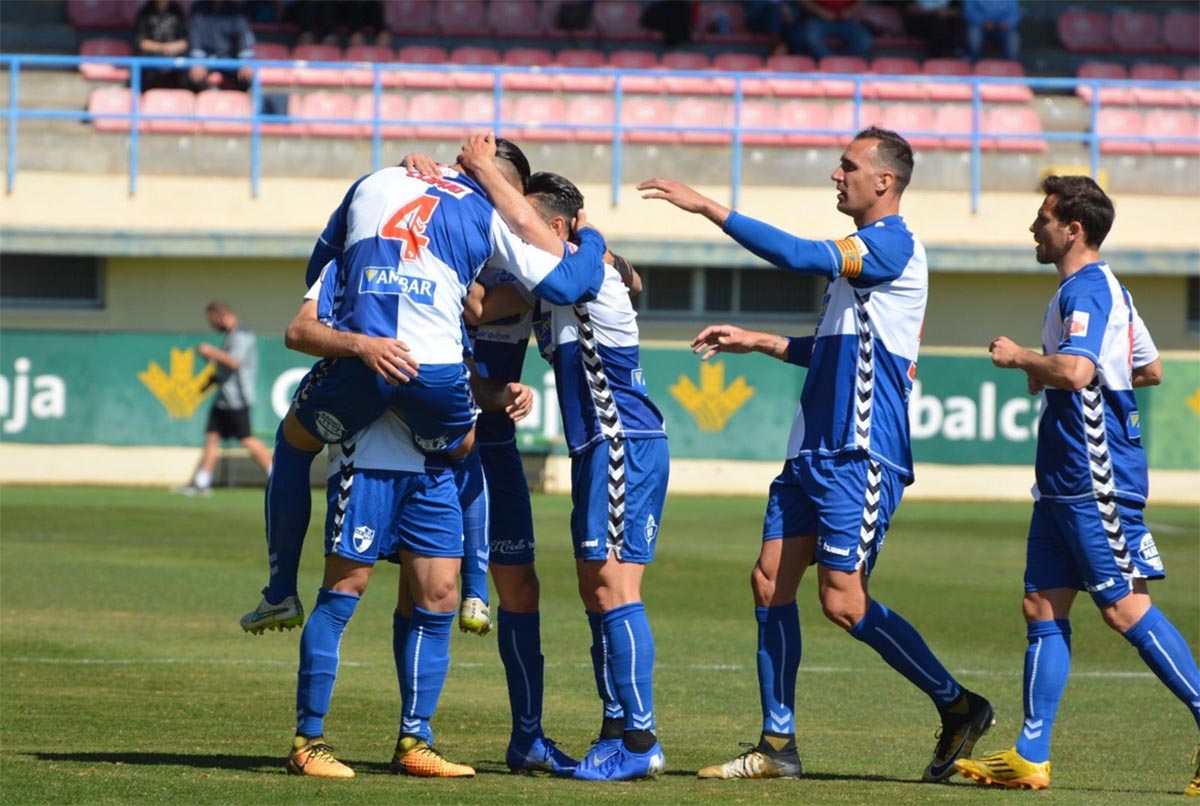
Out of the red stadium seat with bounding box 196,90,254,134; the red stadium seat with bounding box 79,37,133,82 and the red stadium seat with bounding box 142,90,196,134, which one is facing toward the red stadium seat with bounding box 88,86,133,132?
the red stadium seat with bounding box 79,37,133,82

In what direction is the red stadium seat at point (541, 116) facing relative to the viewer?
toward the camera

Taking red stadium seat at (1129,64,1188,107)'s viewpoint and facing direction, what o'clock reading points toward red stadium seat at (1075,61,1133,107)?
red stadium seat at (1075,61,1133,107) is roughly at 3 o'clock from red stadium seat at (1129,64,1188,107).

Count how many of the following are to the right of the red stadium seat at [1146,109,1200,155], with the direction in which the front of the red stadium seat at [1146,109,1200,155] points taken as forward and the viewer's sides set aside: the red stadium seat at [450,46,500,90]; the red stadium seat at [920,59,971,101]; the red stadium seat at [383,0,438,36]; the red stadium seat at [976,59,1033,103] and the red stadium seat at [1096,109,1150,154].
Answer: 5

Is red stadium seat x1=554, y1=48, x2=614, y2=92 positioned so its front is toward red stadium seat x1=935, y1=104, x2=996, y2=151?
no

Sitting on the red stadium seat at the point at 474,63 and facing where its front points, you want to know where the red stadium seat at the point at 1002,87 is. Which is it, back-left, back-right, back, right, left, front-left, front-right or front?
left

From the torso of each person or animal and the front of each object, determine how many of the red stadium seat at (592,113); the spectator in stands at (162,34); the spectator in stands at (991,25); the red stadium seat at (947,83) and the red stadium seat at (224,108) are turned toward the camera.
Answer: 5

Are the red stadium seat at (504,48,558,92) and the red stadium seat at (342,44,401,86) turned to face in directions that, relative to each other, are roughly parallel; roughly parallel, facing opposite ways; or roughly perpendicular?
roughly parallel

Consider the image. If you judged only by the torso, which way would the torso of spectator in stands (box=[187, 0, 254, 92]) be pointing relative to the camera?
toward the camera

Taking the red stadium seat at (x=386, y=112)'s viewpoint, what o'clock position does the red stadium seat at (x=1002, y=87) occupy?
the red stadium seat at (x=1002, y=87) is roughly at 9 o'clock from the red stadium seat at (x=386, y=112).

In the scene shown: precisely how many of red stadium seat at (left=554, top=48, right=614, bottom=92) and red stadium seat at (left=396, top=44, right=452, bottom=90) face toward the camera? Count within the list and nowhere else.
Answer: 2

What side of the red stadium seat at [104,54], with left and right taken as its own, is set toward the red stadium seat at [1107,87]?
left

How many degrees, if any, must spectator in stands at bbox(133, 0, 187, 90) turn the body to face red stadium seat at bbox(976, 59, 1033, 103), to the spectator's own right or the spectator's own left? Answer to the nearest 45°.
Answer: approximately 90° to the spectator's own left

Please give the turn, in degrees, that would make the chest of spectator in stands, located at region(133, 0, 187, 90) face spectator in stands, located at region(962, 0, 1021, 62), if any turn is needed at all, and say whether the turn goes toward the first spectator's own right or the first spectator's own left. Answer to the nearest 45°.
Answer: approximately 90° to the first spectator's own left

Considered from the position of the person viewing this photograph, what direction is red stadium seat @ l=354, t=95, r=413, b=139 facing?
facing the viewer

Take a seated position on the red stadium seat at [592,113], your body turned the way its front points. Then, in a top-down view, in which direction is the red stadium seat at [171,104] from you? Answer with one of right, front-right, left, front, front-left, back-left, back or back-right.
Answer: right

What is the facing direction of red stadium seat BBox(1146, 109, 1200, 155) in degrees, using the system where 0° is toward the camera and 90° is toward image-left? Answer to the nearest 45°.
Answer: approximately 0°

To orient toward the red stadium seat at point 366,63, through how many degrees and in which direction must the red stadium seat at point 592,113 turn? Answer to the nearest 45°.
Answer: approximately 90° to its right

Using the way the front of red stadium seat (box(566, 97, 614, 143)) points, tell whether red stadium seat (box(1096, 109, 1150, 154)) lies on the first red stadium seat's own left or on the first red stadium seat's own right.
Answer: on the first red stadium seat's own left
